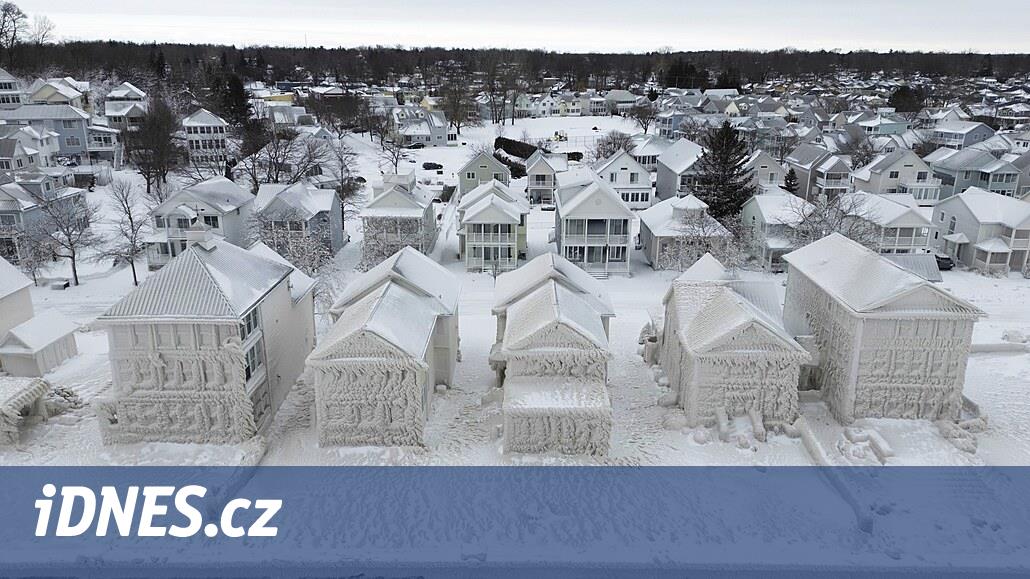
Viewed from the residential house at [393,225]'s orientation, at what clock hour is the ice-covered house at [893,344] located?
The ice-covered house is roughly at 11 o'clock from the residential house.

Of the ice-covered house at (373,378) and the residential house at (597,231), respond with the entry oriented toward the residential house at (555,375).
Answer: the residential house at (597,231)

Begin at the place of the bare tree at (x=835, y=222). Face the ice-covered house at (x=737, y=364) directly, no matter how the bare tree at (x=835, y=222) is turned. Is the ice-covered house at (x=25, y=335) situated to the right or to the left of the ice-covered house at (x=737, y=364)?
right

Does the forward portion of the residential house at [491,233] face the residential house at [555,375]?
yes

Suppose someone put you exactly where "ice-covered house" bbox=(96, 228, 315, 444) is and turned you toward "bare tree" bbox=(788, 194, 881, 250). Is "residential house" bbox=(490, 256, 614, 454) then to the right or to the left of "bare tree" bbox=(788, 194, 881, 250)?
right

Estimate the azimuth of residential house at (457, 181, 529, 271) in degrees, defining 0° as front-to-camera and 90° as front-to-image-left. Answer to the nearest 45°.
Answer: approximately 0°

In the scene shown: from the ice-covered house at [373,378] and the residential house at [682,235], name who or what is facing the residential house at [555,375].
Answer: the residential house at [682,235]
